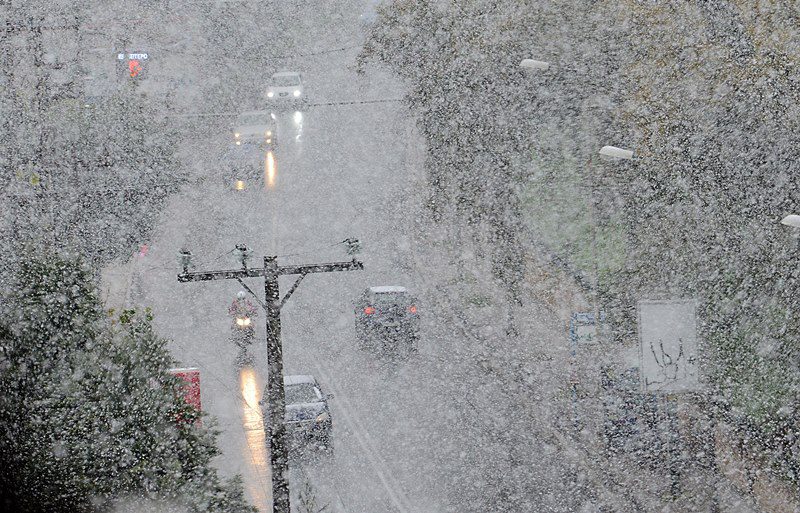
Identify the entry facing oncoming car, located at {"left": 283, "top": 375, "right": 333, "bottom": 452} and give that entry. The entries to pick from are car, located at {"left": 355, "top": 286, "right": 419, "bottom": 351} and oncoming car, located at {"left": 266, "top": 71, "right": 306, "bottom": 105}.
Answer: oncoming car, located at {"left": 266, "top": 71, "right": 306, "bottom": 105}

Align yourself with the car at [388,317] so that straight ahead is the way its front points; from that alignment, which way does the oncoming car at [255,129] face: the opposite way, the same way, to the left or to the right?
the opposite way

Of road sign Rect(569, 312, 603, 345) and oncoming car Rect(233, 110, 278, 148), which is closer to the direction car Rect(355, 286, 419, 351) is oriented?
the oncoming car

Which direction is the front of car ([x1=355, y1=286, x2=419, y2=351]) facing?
away from the camera

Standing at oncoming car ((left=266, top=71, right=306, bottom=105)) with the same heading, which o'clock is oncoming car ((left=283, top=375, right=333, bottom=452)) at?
oncoming car ((left=283, top=375, right=333, bottom=452)) is roughly at 12 o'clock from oncoming car ((left=266, top=71, right=306, bottom=105)).

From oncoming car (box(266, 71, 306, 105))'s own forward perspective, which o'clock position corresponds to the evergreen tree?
The evergreen tree is roughly at 12 o'clock from the oncoming car.

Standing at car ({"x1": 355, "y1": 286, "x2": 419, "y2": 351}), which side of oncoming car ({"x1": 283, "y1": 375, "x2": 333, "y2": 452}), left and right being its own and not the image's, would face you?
back

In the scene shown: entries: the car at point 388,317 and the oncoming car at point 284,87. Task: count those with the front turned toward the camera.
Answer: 1
